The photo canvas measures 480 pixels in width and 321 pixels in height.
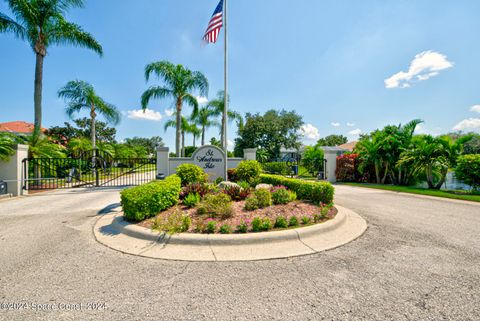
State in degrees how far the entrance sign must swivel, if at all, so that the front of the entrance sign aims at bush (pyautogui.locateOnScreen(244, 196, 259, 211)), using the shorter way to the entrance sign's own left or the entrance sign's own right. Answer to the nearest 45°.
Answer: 0° — it already faces it

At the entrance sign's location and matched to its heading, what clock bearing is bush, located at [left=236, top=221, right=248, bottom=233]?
The bush is roughly at 12 o'clock from the entrance sign.

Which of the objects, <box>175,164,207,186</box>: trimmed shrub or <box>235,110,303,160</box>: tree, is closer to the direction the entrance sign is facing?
the trimmed shrub

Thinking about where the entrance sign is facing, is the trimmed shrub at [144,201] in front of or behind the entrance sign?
in front

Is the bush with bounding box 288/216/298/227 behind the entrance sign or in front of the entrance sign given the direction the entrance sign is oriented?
in front

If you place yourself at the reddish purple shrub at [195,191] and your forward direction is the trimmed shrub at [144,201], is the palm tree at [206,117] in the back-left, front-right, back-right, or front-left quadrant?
back-right

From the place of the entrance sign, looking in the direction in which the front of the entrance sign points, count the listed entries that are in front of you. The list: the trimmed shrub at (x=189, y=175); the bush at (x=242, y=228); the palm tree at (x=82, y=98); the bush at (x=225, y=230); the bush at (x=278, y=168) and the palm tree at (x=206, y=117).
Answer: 3

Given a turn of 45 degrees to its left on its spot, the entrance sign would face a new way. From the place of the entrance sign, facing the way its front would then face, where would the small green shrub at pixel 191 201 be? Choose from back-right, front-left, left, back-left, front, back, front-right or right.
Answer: front-right

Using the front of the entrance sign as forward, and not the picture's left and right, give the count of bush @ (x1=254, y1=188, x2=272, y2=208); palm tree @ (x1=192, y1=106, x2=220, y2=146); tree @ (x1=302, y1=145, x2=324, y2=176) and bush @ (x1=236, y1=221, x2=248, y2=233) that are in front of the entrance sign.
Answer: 2

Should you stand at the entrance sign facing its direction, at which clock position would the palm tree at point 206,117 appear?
The palm tree is roughly at 6 o'clock from the entrance sign.

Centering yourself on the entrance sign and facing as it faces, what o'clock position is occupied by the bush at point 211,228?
The bush is roughly at 12 o'clock from the entrance sign.

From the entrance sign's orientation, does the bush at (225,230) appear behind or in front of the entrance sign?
in front

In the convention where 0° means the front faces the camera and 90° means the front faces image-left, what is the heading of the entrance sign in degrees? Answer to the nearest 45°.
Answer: approximately 0°

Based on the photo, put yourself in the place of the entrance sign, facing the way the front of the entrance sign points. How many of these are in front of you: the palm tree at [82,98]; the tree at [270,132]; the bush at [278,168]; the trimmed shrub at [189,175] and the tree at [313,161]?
1

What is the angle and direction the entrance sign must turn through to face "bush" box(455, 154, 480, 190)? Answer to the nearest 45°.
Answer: approximately 45° to its left
